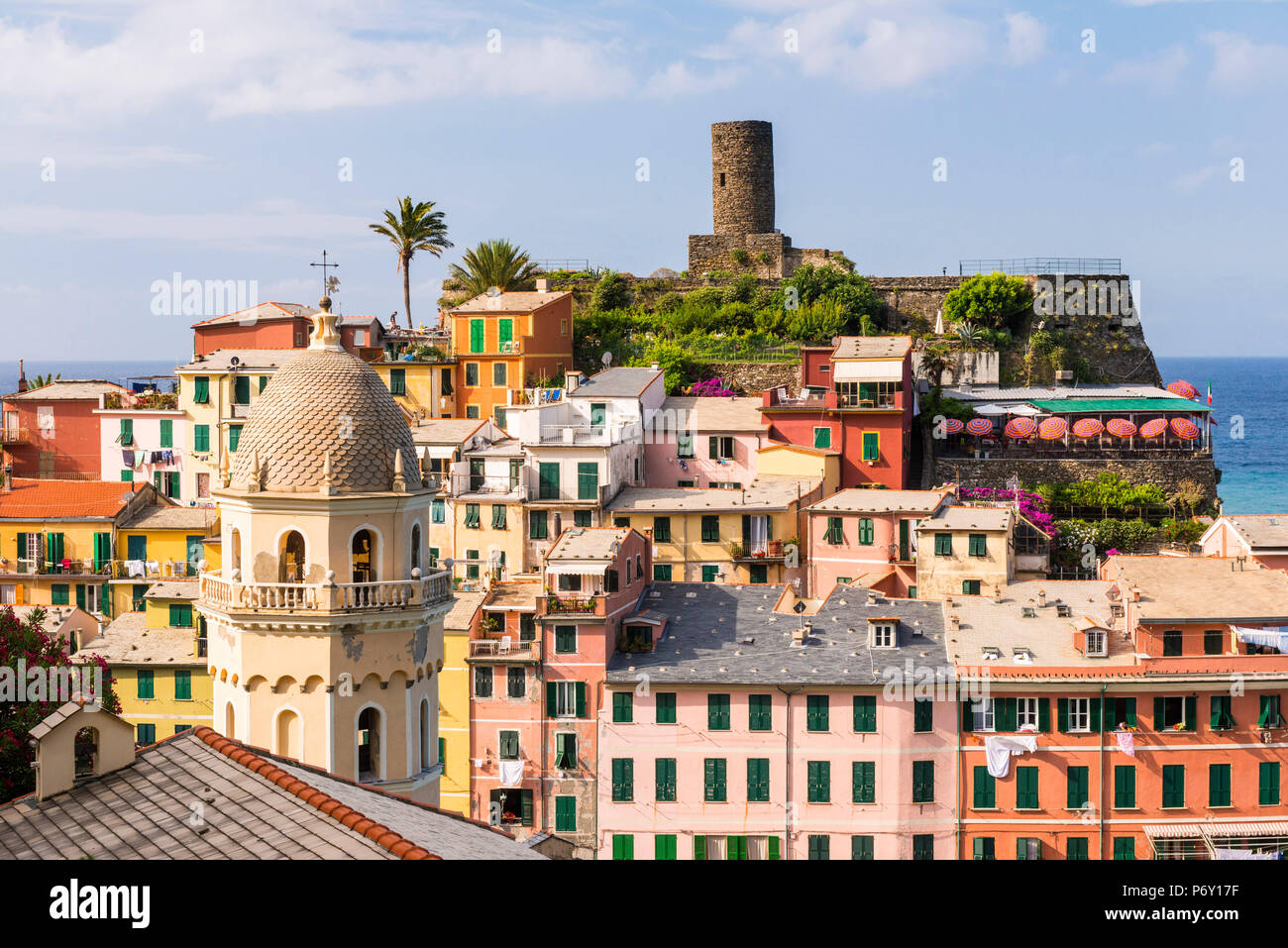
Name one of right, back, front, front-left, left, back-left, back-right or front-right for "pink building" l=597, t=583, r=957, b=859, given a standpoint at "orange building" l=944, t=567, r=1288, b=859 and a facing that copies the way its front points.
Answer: right

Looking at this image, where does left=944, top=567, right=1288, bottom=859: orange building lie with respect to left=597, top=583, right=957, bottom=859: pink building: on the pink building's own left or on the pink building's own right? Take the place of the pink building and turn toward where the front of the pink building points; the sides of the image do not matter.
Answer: on the pink building's own left

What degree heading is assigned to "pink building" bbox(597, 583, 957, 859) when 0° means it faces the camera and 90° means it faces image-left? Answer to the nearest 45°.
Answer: approximately 0°

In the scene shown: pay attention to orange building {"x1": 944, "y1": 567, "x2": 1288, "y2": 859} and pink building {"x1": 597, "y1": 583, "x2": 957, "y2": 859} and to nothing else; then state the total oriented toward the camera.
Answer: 2
